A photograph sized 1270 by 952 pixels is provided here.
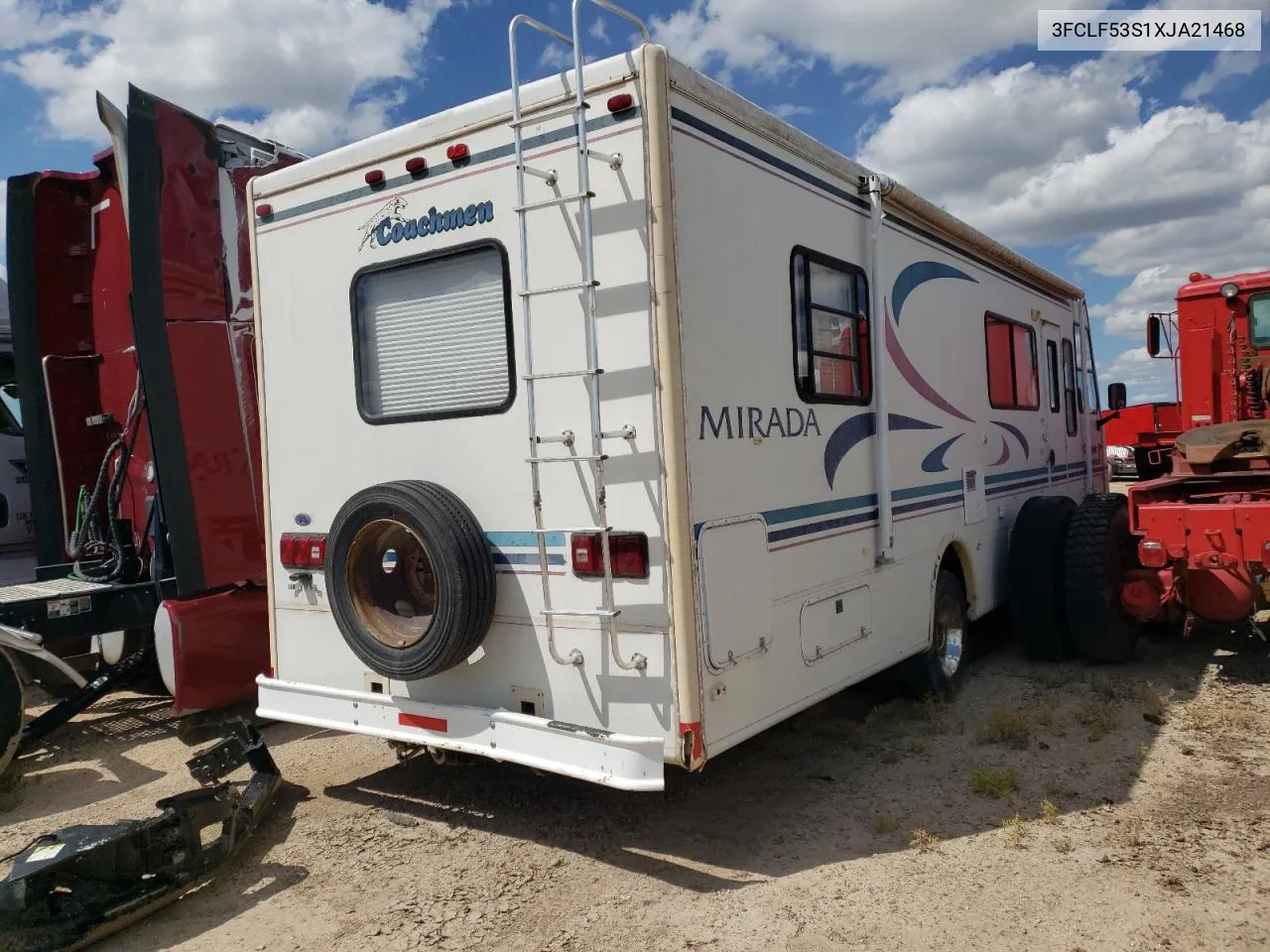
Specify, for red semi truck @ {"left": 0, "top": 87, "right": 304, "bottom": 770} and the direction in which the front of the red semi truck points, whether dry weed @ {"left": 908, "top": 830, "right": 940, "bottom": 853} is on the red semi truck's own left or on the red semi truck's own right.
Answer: on the red semi truck's own right

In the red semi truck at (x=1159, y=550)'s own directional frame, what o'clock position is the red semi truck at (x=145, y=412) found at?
the red semi truck at (x=145, y=412) is roughly at 8 o'clock from the red semi truck at (x=1159, y=550).

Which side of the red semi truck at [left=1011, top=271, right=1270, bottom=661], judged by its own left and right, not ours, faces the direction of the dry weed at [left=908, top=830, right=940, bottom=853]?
back

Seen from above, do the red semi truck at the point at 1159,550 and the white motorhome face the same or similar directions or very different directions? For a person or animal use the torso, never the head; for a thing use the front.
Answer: same or similar directions

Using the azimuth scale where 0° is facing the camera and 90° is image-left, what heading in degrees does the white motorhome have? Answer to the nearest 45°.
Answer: approximately 225°

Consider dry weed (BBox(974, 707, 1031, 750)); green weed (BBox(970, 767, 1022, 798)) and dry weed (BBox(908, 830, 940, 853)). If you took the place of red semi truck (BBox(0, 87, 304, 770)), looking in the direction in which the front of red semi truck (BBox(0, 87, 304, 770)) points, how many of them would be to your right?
3

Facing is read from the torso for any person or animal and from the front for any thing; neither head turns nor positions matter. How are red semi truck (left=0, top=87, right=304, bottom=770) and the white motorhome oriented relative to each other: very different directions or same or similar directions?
same or similar directions

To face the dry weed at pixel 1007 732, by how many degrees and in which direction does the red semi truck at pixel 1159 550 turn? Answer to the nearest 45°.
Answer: approximately 135° to its left

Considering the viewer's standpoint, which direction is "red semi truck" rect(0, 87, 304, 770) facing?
facing away from the viewer and to the right of the viewer

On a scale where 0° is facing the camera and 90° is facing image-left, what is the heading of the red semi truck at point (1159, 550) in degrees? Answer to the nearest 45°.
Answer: approximately 180°

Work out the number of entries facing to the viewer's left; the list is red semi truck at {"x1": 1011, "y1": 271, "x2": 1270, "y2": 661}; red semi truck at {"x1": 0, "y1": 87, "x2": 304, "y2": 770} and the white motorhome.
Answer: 0
